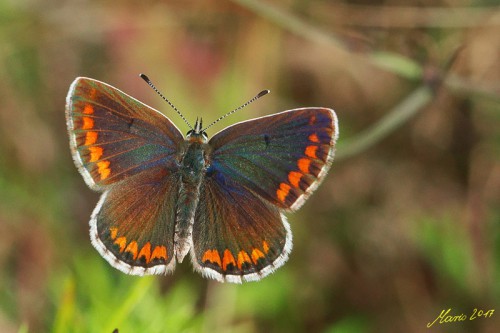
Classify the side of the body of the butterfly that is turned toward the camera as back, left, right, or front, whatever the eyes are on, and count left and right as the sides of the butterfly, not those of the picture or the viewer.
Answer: back
